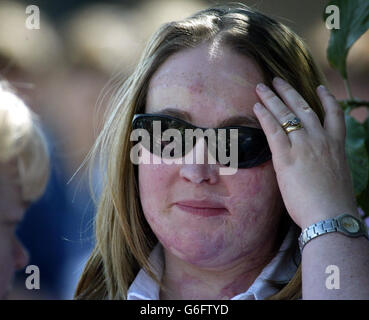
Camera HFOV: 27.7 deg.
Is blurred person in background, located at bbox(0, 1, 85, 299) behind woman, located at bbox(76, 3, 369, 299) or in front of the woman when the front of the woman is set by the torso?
behind

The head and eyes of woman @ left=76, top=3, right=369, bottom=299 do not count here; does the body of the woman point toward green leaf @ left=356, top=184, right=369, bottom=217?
no

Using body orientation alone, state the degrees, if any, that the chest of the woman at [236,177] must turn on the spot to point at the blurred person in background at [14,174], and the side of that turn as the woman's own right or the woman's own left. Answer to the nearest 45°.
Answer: approximately 135° to the woman's own right

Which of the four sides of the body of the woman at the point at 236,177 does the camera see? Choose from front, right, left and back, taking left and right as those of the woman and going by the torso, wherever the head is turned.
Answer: front
